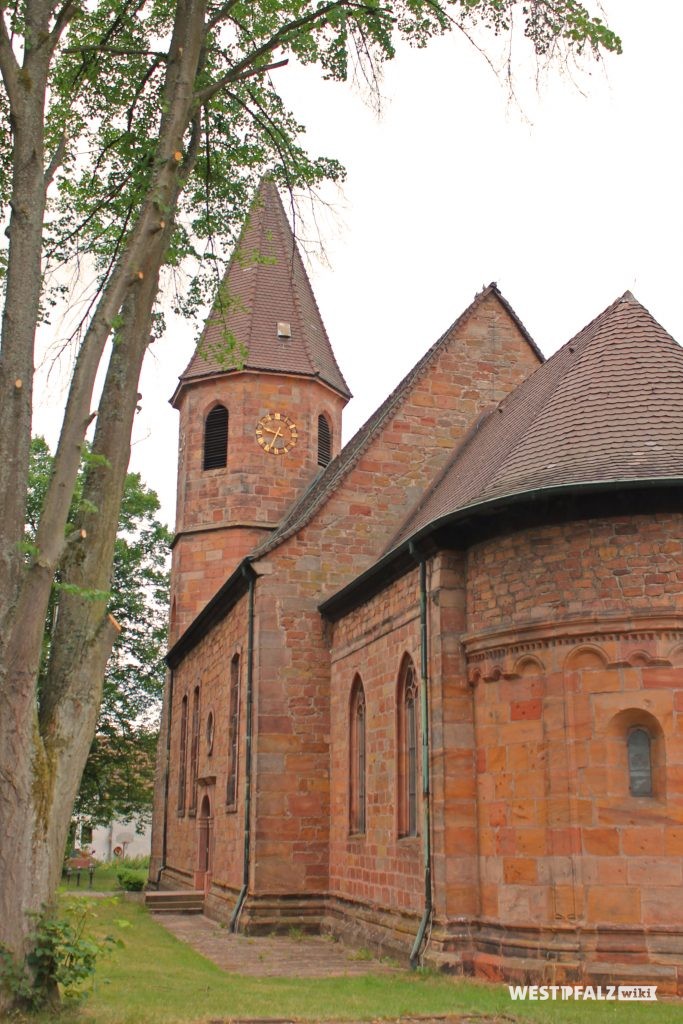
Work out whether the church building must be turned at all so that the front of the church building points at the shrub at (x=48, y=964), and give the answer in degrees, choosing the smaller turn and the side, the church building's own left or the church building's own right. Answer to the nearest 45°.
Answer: approximately 90° to the church building's own left
